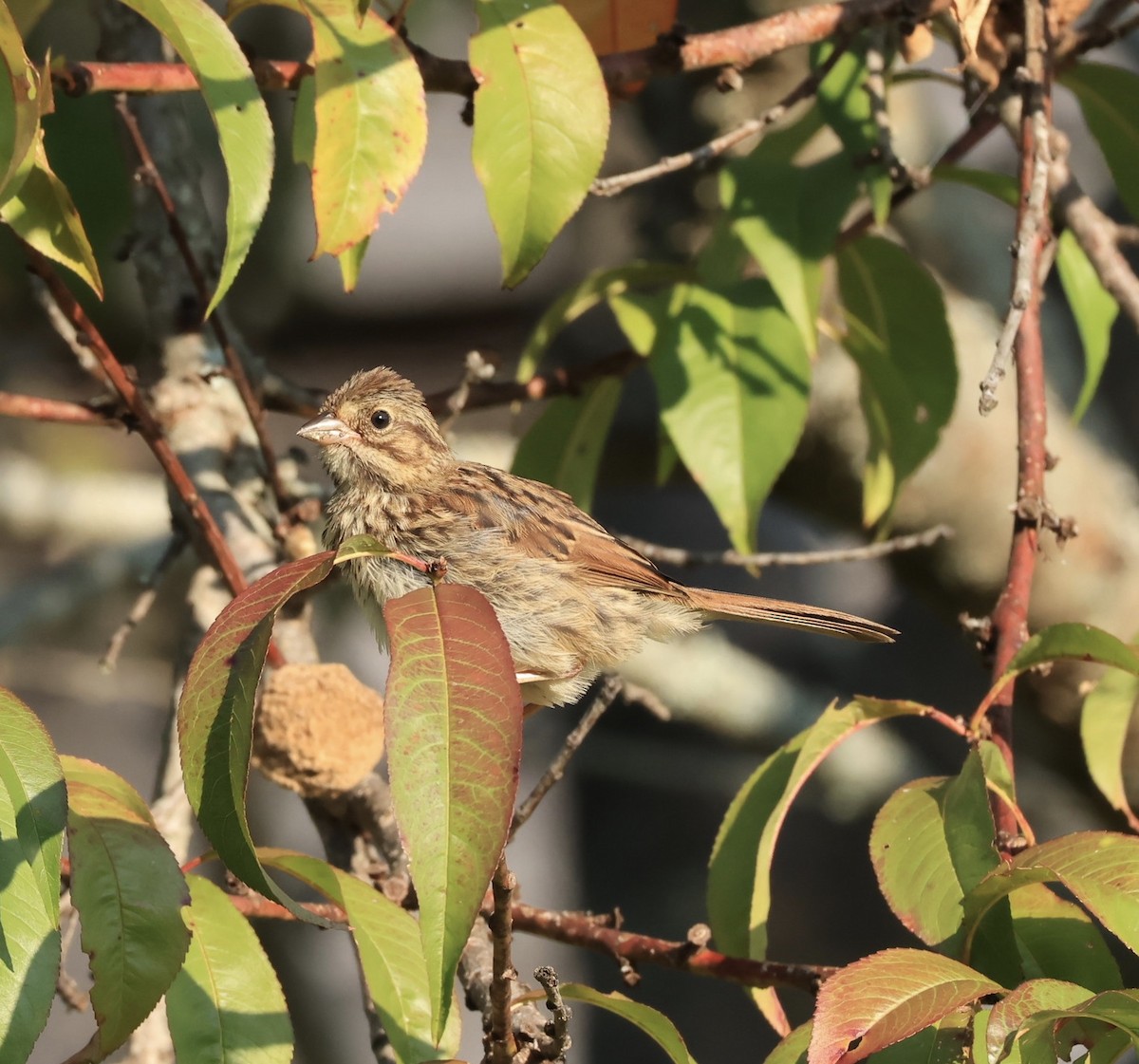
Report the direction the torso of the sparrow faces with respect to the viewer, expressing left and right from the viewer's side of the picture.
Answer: facing to the left of the viewer

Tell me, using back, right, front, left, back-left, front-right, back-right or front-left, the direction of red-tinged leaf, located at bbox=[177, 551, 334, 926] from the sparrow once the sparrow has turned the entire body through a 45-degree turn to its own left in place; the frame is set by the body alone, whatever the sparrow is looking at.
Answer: front-right

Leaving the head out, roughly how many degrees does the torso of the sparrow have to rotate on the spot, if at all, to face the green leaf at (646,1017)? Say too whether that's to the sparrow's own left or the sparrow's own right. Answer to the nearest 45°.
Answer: approximately 90° to the sparrow's own left

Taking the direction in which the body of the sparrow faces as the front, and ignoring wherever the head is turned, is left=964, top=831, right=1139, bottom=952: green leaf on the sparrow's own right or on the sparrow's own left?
on the sparrow's own left
